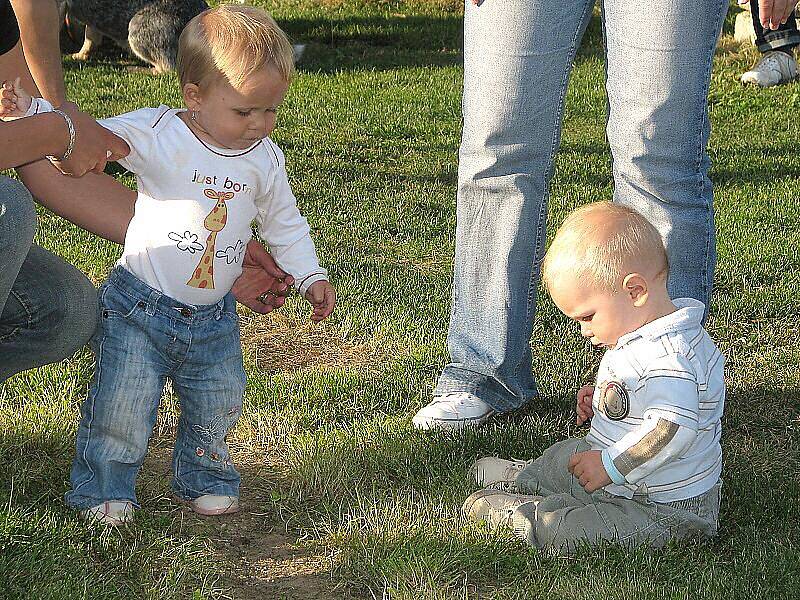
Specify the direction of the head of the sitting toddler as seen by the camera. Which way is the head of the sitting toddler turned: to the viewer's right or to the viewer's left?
to the viewer's left

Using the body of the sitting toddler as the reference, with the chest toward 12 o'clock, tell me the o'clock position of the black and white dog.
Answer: The black and white dog is roughly at 2 o'clock from the sitting toddler.

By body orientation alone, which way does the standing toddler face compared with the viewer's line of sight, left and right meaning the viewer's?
facing the viewer and to the right of the viewer

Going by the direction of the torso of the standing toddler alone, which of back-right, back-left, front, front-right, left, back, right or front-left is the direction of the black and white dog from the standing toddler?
back-left

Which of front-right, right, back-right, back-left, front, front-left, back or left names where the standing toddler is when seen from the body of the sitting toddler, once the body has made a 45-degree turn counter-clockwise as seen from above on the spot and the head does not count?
front-right

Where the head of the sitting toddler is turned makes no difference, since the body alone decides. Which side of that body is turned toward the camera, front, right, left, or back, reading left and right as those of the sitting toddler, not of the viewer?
left

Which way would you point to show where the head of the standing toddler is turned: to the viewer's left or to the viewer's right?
to the viewer's right
